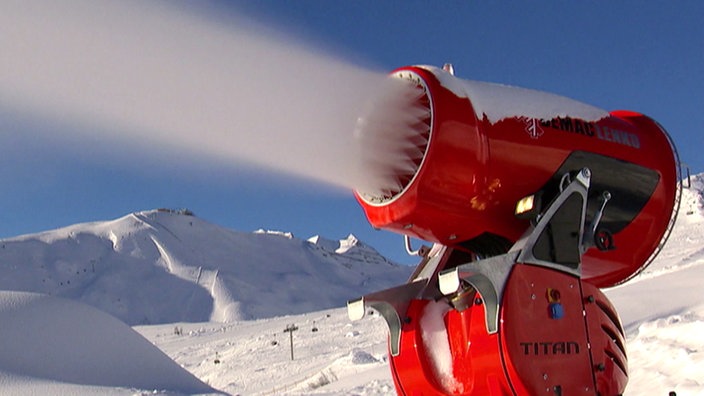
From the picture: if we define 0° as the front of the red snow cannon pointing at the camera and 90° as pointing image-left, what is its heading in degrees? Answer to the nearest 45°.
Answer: approximately 45°
